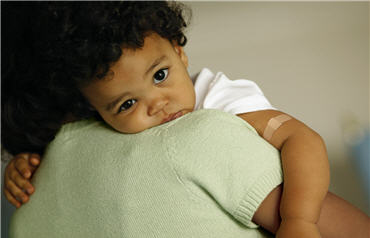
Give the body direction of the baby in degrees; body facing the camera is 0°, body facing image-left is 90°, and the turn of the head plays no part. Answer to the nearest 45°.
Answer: approximately 0°
